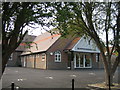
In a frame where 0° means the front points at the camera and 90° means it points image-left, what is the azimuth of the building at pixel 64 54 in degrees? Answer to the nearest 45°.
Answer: approximately 315°

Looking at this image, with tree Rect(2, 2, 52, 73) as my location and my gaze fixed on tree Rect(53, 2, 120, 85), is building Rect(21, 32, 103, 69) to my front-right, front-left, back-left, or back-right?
front-left

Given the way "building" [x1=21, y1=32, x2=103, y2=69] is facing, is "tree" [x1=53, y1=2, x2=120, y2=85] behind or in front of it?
in front

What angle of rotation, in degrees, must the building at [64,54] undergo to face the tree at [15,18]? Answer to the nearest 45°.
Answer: approximately 45° to its right
